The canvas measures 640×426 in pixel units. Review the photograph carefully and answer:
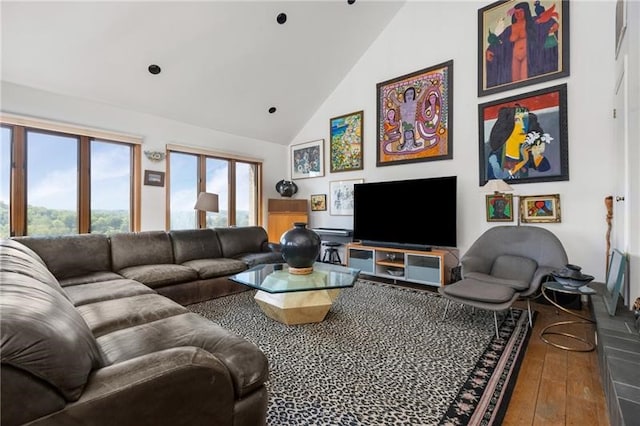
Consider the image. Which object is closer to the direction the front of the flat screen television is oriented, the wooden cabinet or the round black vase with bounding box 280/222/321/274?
the round black vase

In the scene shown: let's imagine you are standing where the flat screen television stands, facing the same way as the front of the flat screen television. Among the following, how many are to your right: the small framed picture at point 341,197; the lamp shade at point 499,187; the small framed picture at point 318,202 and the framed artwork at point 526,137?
2

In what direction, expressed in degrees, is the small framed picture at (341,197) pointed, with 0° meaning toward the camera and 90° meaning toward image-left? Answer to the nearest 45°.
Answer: approximately 45°

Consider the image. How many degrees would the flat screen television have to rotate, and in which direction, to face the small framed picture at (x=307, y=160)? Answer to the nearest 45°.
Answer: approximately 90° to its right

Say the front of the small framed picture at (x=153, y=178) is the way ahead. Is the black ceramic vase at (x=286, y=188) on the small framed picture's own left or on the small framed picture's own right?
on the small framed picture's own left

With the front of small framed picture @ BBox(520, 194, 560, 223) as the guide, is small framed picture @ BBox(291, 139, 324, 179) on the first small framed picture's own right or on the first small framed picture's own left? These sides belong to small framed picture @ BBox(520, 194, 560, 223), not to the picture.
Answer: on the first small framed picture's own right

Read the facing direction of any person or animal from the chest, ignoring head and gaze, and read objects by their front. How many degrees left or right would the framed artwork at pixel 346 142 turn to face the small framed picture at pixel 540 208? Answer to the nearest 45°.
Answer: approximately 90° to its left

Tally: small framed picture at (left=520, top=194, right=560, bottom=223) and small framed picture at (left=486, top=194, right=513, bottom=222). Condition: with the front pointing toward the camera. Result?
2

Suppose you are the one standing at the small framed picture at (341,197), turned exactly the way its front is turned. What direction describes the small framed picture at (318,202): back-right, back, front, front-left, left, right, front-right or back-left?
right

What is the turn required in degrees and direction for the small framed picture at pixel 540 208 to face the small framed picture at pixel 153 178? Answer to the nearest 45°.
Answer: approximately 45° to its right

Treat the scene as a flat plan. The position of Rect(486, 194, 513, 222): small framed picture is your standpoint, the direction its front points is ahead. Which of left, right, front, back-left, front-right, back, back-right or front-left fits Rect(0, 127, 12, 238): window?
front-right
